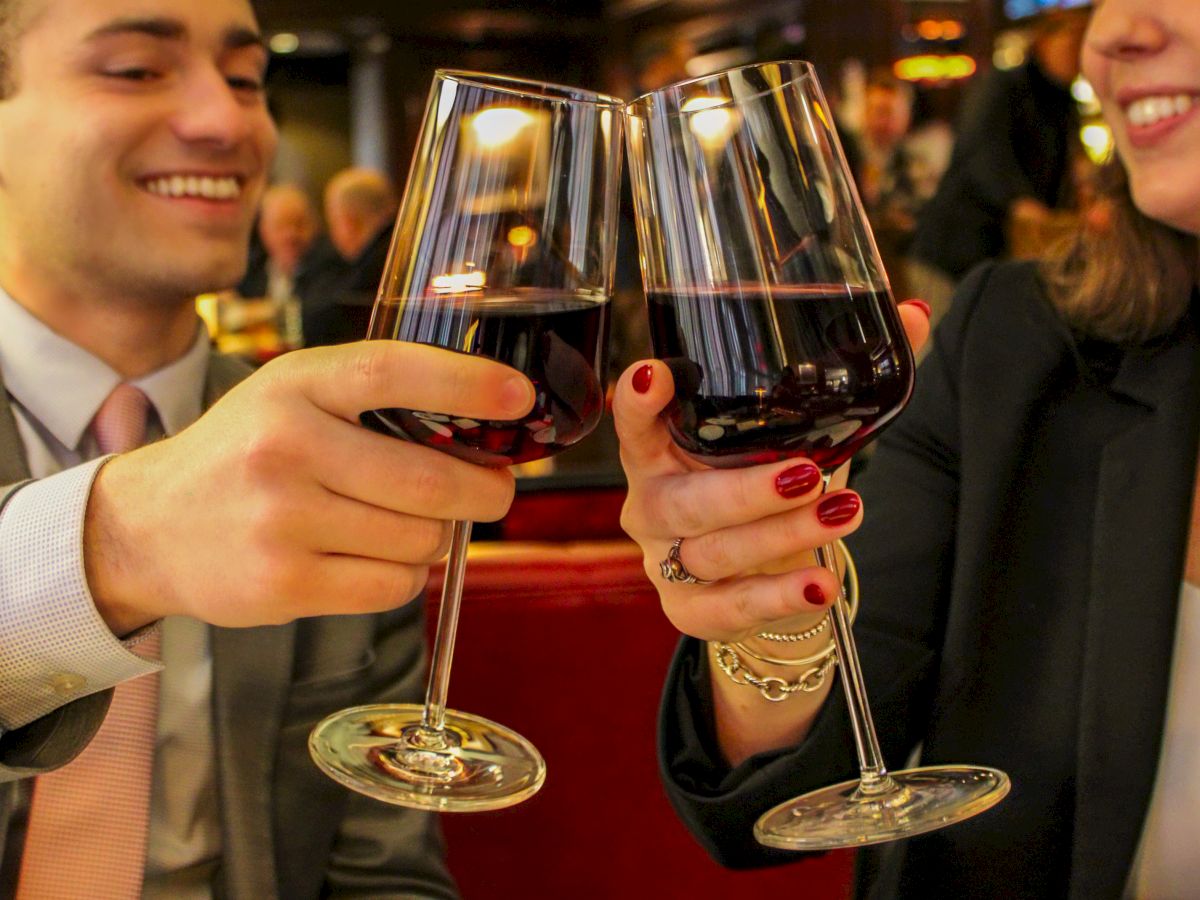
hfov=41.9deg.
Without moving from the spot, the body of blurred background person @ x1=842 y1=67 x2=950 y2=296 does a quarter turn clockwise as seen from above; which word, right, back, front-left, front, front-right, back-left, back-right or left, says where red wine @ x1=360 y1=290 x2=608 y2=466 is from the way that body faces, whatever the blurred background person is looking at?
left

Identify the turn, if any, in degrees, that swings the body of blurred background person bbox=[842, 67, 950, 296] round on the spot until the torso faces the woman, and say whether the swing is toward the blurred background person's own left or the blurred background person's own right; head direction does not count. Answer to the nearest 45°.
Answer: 0° — they already face them

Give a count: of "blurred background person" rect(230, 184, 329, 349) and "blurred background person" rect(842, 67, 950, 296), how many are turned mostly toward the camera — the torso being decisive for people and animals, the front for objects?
2

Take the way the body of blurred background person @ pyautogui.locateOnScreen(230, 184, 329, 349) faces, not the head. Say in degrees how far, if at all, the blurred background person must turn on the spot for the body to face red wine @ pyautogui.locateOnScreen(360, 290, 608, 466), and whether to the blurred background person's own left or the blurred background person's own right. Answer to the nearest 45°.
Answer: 0° — they already face it

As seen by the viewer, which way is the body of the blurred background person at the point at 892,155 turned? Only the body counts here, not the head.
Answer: toward the camera

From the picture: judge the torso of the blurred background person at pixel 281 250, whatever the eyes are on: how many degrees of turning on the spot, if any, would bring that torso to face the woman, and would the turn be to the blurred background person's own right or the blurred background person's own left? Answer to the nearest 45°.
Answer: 0° — they already face them

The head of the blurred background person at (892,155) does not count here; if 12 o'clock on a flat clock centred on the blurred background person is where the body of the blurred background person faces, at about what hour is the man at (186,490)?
The man is roughly at 12 o'clock from the blurred background person.

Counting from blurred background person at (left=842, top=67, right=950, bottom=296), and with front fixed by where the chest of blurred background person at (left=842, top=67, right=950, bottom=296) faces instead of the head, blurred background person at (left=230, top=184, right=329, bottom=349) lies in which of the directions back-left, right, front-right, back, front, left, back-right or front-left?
right

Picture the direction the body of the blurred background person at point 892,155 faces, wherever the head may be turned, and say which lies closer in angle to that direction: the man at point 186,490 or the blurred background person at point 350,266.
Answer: the man

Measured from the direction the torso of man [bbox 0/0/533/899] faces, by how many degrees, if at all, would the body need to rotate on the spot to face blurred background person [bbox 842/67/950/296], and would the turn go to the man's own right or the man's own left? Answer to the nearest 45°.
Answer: approximately 90° to the man's own left

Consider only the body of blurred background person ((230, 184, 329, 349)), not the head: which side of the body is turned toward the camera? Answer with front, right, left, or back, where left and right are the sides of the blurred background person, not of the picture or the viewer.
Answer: front

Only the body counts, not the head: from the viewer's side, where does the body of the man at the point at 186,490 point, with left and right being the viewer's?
facing the viewer and to the right of the viewer

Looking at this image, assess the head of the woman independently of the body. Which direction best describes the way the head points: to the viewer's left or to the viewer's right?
to the viewer's left

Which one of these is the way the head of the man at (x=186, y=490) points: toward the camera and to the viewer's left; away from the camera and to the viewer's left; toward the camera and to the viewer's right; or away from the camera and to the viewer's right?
toward the camera and to the viewer's right

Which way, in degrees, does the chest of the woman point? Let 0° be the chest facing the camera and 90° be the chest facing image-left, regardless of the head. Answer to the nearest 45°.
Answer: approximately 45°
